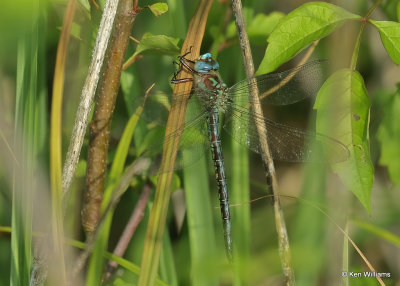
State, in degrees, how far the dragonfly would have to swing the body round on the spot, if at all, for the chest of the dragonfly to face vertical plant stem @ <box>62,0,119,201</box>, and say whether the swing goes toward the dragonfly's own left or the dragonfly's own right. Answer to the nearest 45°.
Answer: approximately 90° to the dragonfly's own left

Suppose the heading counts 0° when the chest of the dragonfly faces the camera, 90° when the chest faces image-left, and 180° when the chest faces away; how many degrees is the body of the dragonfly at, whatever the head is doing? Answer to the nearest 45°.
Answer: approximately 135°

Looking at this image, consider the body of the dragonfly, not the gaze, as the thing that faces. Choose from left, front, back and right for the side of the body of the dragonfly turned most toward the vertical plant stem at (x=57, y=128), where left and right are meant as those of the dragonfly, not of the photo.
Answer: left

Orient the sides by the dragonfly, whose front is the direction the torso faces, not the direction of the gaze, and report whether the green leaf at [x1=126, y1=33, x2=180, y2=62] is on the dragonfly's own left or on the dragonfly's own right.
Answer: on the dragonfly's own left

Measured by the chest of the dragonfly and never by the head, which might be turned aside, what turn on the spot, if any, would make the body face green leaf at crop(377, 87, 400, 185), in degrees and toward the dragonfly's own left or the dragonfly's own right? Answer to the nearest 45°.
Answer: approximately 135° to the dragonfly's own right

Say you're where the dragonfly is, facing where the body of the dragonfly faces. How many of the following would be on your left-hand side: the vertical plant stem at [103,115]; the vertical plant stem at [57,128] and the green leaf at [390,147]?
2
